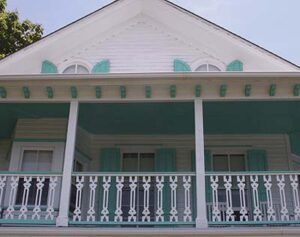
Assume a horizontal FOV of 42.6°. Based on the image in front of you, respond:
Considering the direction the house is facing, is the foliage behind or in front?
behind

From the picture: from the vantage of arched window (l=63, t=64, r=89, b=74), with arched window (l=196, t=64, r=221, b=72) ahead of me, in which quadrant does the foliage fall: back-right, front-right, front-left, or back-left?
back-left

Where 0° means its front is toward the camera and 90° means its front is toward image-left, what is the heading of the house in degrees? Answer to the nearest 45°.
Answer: approximately 0°
